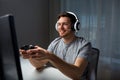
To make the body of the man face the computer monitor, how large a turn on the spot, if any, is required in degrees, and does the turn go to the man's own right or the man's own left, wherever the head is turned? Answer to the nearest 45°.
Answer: approximately 45° to the man's own left

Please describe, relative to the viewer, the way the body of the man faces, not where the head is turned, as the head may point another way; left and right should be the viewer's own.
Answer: facing the viewer and to the left of the viewer

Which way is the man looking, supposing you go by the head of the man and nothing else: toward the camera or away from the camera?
toward the camera
